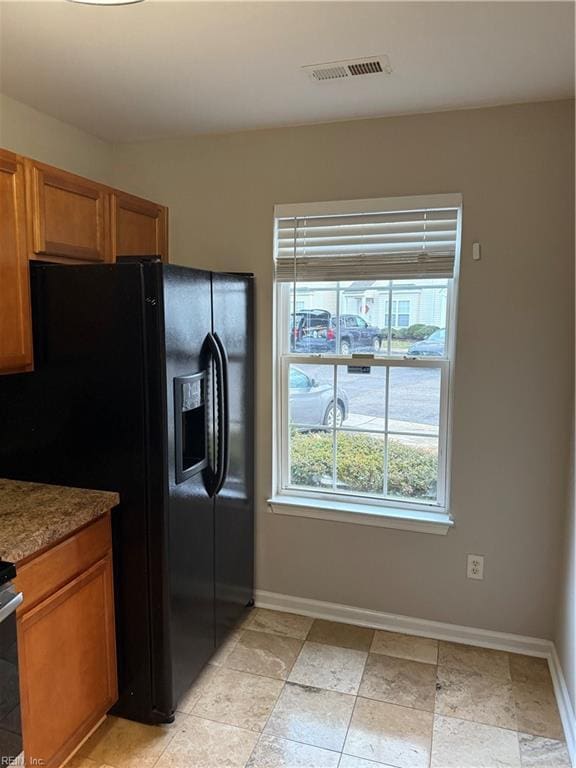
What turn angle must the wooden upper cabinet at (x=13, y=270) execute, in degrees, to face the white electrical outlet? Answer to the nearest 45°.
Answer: approximately 45° to its left

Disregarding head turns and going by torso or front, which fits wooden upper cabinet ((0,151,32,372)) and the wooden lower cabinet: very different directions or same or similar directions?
same or similar directions

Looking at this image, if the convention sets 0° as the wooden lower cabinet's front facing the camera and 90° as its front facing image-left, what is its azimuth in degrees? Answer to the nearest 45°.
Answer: approximately 315°

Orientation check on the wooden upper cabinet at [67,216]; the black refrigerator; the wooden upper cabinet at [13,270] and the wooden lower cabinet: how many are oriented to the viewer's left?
0

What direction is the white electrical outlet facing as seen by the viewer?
toward the camera

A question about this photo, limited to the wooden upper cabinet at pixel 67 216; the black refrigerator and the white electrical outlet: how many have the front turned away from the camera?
0

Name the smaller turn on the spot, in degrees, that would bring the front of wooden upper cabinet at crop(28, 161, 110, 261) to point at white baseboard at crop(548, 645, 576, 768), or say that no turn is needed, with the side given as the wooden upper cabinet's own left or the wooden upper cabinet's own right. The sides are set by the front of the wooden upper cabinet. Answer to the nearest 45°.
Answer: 0° — it already faces it

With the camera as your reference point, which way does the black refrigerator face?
facing the viewer and to the right of the viewer
